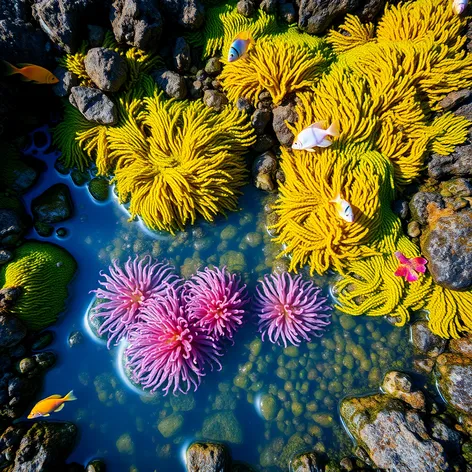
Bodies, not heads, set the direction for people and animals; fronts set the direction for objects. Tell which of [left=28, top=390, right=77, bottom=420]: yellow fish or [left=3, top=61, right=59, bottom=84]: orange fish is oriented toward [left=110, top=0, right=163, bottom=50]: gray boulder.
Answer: the orange fish

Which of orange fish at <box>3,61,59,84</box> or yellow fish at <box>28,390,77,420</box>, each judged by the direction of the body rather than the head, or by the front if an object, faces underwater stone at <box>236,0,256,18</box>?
the orange fish

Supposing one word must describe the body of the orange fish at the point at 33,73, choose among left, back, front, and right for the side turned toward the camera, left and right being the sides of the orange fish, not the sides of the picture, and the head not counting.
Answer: right

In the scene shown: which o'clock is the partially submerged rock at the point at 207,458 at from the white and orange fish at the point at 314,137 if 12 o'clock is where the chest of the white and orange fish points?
The partially submerged rock is roughly at 10 o'clock from the white and orange fish.

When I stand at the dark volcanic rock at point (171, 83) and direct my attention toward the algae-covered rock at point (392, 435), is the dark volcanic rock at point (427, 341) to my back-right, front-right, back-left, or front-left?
front-left

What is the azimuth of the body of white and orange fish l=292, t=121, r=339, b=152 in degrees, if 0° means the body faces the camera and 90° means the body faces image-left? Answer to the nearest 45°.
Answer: approximately 90°

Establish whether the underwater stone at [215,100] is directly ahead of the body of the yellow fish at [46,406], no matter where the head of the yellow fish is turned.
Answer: no

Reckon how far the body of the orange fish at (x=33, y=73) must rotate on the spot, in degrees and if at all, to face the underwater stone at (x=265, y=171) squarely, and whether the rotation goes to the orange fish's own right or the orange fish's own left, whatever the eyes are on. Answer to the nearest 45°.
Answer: approximately 45° to the orange fish's own right

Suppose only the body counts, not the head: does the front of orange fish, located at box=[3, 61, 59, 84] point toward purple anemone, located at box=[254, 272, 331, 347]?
no

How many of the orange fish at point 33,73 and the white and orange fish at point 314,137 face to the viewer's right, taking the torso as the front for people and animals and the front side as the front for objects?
1

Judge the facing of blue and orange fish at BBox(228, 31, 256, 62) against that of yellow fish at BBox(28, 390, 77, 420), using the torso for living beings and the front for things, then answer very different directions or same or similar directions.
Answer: same or similar directions
